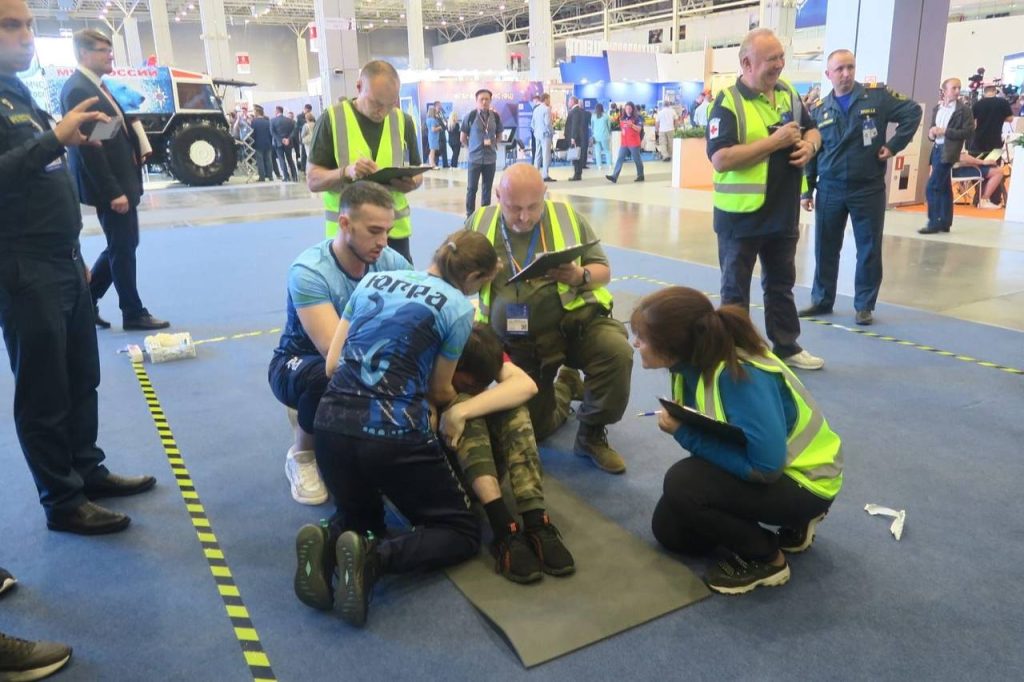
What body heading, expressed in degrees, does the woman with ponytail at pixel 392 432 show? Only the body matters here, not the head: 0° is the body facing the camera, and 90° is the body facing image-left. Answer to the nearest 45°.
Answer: approximately 225°

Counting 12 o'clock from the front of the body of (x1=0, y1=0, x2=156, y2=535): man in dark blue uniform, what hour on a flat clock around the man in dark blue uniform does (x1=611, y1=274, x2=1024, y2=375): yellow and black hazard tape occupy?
The yellow and black hazard tape is roughly at 12 o'clock from the man in dark blue uniform.

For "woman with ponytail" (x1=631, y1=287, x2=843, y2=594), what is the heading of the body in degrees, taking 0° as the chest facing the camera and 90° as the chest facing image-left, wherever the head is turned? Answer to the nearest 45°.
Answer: approximately 90°

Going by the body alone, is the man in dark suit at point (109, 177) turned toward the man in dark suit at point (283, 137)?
no

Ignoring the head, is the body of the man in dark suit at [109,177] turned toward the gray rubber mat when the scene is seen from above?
no

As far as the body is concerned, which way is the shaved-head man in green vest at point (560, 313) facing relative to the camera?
toward the camera

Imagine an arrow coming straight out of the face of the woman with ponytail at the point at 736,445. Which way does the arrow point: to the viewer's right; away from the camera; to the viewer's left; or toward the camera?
to the viewer's left

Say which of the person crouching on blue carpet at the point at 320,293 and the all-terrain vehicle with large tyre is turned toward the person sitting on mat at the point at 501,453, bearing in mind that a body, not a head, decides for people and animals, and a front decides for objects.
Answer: the person crouching on blue carpet at the point at 320,293

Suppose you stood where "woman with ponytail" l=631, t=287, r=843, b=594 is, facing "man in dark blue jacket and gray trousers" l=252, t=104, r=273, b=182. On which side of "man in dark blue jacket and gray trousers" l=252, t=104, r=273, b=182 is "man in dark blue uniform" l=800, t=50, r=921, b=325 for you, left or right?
right

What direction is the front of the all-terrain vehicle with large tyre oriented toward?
to the viewer's right

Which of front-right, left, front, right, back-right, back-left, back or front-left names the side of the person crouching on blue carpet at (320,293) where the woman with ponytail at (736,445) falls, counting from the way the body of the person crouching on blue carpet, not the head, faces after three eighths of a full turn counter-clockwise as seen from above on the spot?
back-right

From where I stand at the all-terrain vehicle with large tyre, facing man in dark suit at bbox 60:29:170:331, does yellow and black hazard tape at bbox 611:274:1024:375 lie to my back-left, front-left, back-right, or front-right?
front-left

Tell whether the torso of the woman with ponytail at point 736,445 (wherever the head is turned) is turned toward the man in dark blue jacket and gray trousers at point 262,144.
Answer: no

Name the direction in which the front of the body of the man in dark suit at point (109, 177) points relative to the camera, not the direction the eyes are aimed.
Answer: to the viewer's right

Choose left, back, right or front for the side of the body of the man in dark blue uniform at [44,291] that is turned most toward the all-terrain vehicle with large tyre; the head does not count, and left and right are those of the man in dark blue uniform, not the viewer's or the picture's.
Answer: left

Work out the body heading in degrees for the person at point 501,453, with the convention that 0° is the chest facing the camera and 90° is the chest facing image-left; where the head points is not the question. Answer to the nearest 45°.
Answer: approximately 0°

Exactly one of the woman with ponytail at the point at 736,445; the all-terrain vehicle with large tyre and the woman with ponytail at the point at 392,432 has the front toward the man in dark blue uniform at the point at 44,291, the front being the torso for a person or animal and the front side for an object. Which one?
the woman with ponytail at the point at 736,445

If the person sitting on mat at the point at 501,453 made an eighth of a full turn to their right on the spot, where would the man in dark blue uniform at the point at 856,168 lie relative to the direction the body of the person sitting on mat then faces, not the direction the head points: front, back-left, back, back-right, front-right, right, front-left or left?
back
